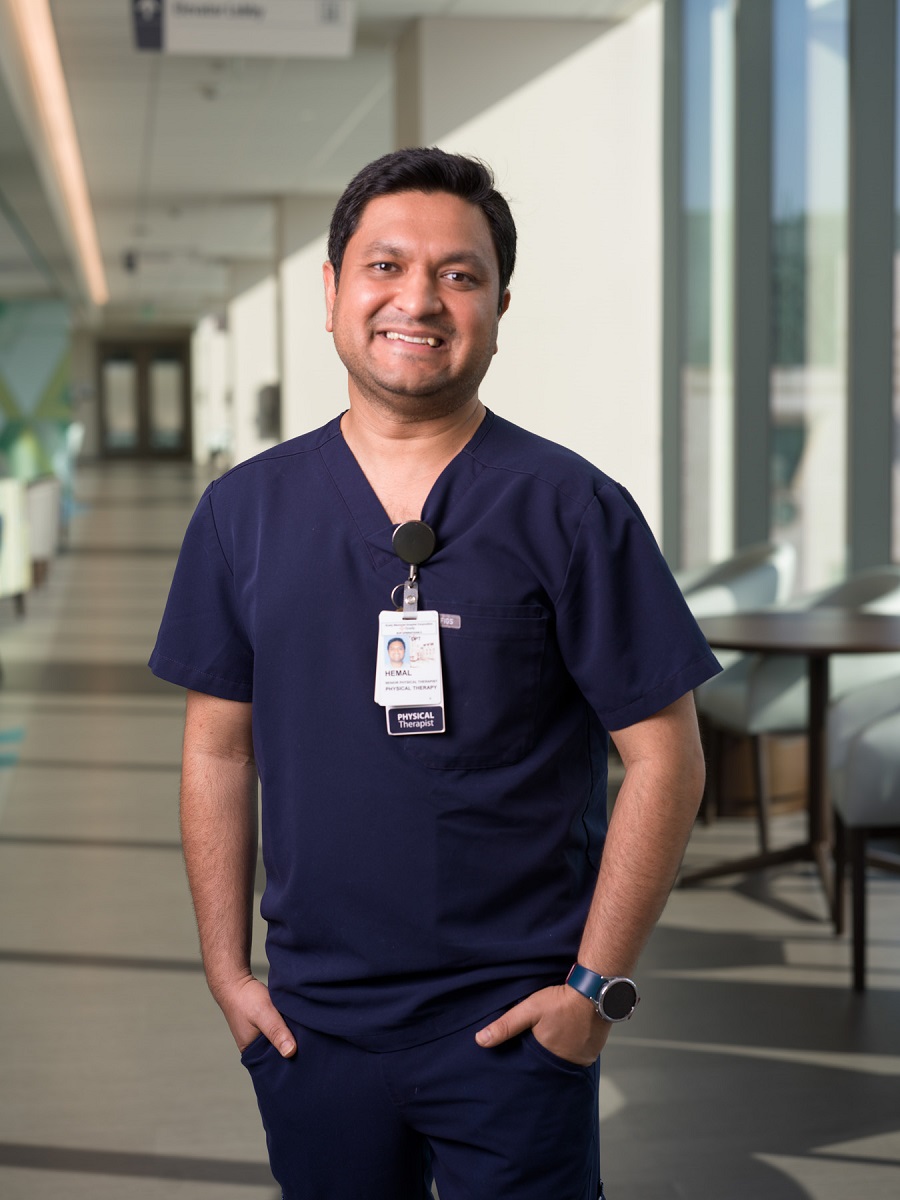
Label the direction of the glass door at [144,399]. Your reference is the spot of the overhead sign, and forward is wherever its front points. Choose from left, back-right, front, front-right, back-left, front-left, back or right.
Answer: back

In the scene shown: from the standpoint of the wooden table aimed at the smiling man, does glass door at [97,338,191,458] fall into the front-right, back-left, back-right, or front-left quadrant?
back-right

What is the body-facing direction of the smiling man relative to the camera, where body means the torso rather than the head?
toward the camera

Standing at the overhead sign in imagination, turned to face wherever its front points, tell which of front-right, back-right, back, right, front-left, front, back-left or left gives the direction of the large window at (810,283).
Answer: left

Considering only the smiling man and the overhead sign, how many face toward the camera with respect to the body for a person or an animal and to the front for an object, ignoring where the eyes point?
2

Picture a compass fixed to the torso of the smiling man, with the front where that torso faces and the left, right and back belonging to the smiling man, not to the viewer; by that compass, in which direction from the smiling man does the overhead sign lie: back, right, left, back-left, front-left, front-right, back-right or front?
back

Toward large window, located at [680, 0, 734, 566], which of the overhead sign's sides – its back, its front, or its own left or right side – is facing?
left

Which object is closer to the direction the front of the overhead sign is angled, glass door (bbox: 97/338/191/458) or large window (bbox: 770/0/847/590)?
the large window

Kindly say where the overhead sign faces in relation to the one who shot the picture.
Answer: facing the viewer

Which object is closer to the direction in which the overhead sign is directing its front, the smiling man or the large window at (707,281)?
the smiling man

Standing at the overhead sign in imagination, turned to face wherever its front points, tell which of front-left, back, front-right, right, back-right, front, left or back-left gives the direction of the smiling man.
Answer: front
